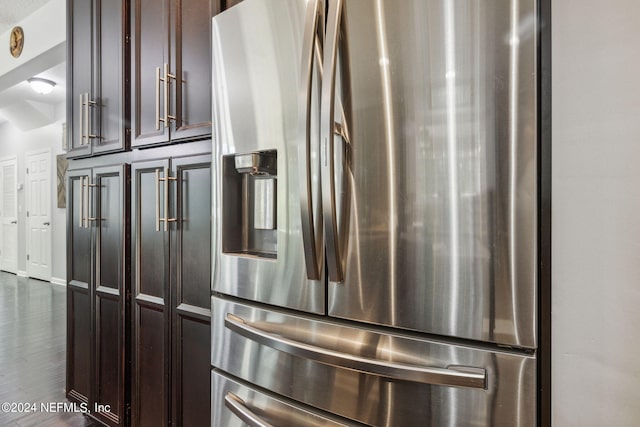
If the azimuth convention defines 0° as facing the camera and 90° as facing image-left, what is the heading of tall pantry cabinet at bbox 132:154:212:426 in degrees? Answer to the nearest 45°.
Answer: approximately 45°

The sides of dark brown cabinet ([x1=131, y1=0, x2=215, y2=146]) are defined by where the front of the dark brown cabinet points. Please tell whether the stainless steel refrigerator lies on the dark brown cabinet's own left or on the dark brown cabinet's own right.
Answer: on the dark brown cabinet's own left

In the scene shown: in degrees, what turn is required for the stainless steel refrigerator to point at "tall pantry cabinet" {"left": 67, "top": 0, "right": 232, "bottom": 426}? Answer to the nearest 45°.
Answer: approximately 90° to its right

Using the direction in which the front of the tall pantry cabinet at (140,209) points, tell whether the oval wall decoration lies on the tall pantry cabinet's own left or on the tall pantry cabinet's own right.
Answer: on the tall pantry cabinet's own right

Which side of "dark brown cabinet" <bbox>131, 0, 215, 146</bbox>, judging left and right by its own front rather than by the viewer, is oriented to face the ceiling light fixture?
right

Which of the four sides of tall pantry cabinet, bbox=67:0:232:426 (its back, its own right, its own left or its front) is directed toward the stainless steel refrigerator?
left

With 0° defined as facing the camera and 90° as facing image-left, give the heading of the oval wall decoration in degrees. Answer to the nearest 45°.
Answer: approximately 45°
